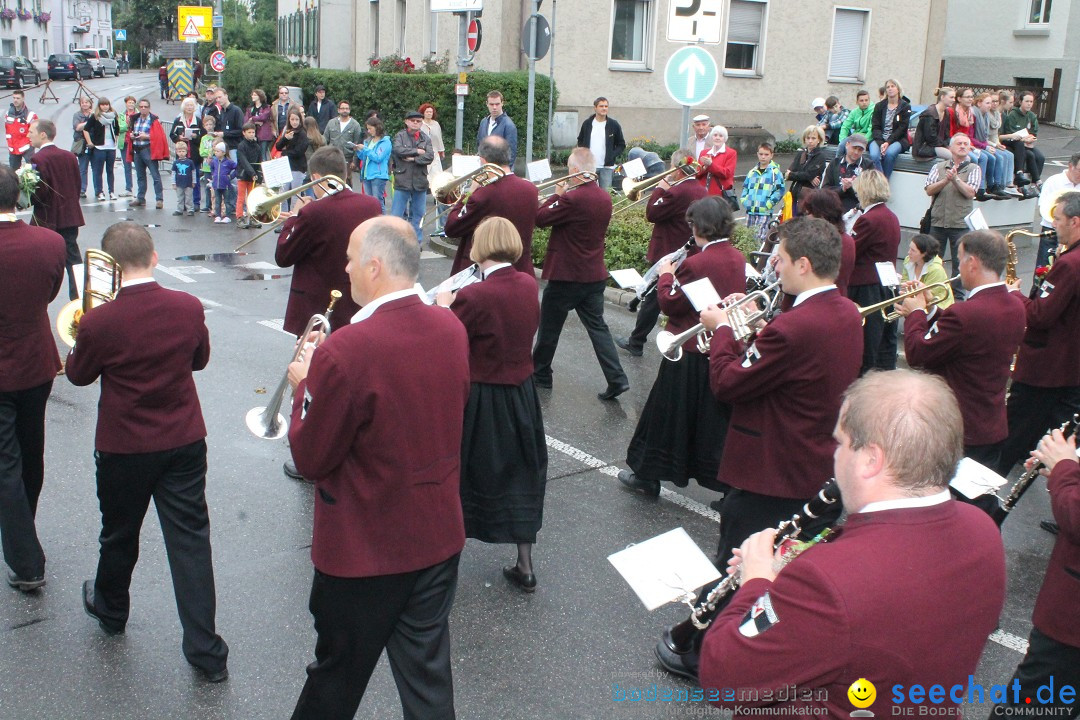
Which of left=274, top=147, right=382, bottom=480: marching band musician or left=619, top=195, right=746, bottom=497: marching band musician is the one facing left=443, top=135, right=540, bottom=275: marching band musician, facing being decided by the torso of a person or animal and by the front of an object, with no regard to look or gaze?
left=619, top=195, right=746, bottom=497: marching band musician

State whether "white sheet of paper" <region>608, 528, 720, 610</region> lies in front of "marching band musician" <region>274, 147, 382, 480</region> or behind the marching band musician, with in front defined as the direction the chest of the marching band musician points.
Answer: behind

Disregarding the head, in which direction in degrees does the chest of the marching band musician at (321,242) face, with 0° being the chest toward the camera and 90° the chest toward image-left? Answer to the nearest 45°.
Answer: approximately 135°

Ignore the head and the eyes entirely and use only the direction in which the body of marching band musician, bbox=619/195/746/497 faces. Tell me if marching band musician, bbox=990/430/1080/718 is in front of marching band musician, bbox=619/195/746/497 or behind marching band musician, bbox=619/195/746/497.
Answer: behind

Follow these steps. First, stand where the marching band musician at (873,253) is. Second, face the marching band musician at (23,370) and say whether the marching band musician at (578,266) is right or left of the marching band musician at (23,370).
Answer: right

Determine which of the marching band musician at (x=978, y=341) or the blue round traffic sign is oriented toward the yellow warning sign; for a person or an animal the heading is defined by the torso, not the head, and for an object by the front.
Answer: the marching band musician

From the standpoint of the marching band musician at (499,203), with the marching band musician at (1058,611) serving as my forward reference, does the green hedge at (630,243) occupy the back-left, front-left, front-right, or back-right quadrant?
back-left

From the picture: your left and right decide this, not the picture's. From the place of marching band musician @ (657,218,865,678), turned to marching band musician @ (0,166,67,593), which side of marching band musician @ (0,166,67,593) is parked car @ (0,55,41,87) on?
right

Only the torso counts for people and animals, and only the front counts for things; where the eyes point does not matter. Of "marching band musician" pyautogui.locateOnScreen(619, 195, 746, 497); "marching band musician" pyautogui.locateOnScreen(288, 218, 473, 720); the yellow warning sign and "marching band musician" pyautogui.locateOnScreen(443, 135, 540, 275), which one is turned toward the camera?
the yellow warning sign

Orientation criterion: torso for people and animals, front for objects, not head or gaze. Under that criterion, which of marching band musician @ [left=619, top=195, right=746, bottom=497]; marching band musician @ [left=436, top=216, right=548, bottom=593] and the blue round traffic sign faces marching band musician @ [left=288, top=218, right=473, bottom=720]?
the blue round traffic sign

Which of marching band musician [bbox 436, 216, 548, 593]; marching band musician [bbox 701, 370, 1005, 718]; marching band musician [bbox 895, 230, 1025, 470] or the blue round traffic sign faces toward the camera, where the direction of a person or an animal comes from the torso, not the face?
the blue round traffic sign

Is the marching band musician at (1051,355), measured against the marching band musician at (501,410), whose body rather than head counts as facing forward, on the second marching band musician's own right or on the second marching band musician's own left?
on the second marching band musician's own right

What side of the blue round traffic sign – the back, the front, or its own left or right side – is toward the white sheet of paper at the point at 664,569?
front
